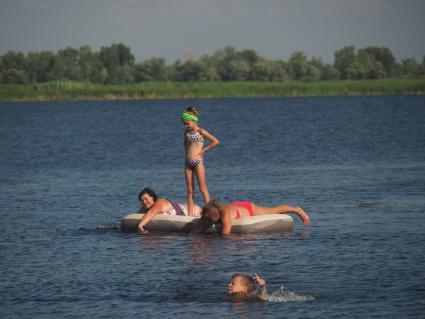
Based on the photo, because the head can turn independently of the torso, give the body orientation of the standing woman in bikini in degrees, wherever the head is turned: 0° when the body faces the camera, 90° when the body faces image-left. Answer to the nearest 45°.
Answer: approximately 45°

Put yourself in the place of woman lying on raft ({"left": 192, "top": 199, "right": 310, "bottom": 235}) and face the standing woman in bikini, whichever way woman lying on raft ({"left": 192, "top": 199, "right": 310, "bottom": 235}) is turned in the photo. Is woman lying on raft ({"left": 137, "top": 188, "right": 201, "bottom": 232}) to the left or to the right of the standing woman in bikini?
left

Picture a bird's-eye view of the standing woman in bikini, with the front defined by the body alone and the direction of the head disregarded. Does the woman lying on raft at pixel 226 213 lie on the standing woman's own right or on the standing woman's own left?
on the standing woman's own left
